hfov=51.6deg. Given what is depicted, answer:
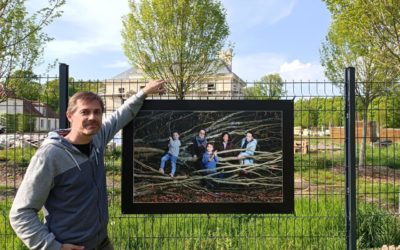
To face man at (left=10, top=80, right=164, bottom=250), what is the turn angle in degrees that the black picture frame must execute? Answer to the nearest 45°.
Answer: approximately 45° to its right

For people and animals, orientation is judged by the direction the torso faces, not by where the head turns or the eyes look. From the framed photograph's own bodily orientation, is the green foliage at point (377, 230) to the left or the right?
on its left

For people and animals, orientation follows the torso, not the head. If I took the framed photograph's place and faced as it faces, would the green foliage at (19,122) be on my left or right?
on my right

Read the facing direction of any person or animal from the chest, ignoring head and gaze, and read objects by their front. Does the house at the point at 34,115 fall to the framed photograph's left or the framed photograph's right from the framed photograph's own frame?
on its right

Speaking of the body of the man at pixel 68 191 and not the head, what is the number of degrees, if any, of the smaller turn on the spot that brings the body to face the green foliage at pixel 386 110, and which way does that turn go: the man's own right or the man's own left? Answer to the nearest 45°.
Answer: approximately 90° to the man's own left

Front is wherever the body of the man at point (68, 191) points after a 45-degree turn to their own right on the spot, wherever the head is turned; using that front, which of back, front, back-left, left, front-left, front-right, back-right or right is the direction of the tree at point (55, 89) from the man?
back

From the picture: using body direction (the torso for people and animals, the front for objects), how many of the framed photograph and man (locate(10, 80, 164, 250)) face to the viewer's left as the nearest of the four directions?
0

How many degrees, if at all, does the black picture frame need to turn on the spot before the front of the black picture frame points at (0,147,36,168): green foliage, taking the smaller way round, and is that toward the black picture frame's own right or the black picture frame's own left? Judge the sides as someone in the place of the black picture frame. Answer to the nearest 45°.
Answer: approximately 135° to the black picture frame's own right

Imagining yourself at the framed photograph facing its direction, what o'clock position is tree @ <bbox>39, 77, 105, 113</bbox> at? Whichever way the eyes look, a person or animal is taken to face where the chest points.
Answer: The tree is roughly at 4 o'clock from the framed photograph.

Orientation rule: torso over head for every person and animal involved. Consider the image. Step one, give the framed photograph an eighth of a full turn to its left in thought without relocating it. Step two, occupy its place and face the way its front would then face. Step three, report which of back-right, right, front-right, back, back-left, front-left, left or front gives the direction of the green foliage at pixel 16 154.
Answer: back

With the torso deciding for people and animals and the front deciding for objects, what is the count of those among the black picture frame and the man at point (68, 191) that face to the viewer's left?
0

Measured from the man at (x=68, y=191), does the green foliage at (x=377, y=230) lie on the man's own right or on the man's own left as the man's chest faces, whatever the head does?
on the man's own left
